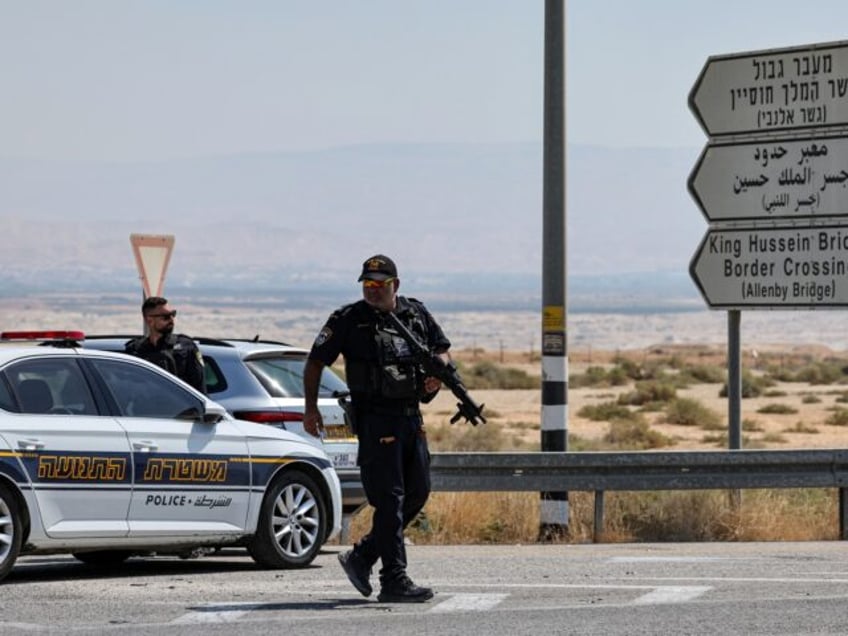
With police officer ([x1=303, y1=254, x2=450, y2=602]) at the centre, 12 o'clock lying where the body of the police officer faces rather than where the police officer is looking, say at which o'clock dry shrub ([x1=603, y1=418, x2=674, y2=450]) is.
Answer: The dry shrub is roughly at 8 o'clock from the police officer.

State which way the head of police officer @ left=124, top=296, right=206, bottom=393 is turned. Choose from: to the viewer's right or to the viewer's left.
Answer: to the viewer's right

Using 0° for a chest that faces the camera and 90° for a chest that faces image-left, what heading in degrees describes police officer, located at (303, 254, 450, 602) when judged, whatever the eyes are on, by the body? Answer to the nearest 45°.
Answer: approximately 315°

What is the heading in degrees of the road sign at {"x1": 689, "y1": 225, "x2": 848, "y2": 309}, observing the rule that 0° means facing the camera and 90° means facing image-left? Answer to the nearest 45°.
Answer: approximately 0°

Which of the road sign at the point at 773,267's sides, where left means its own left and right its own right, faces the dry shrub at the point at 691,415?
back

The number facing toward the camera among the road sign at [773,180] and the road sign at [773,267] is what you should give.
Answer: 2

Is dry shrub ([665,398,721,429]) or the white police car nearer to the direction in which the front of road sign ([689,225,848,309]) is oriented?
the white police car

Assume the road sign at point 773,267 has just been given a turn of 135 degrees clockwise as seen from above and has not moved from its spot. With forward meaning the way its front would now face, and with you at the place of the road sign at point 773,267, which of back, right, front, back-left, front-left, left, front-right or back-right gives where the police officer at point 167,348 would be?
left

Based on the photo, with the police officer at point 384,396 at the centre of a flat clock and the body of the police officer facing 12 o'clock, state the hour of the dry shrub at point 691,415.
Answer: The dry shrub is roughly at 8 o'clock from the police officer.

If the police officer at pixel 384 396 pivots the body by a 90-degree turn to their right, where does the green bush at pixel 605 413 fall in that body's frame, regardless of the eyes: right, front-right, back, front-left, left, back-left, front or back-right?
back-right

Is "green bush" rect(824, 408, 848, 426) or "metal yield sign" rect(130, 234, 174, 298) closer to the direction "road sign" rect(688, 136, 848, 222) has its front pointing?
the metal yield sign

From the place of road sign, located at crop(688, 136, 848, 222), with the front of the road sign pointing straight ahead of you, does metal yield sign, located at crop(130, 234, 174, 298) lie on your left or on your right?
on your right
